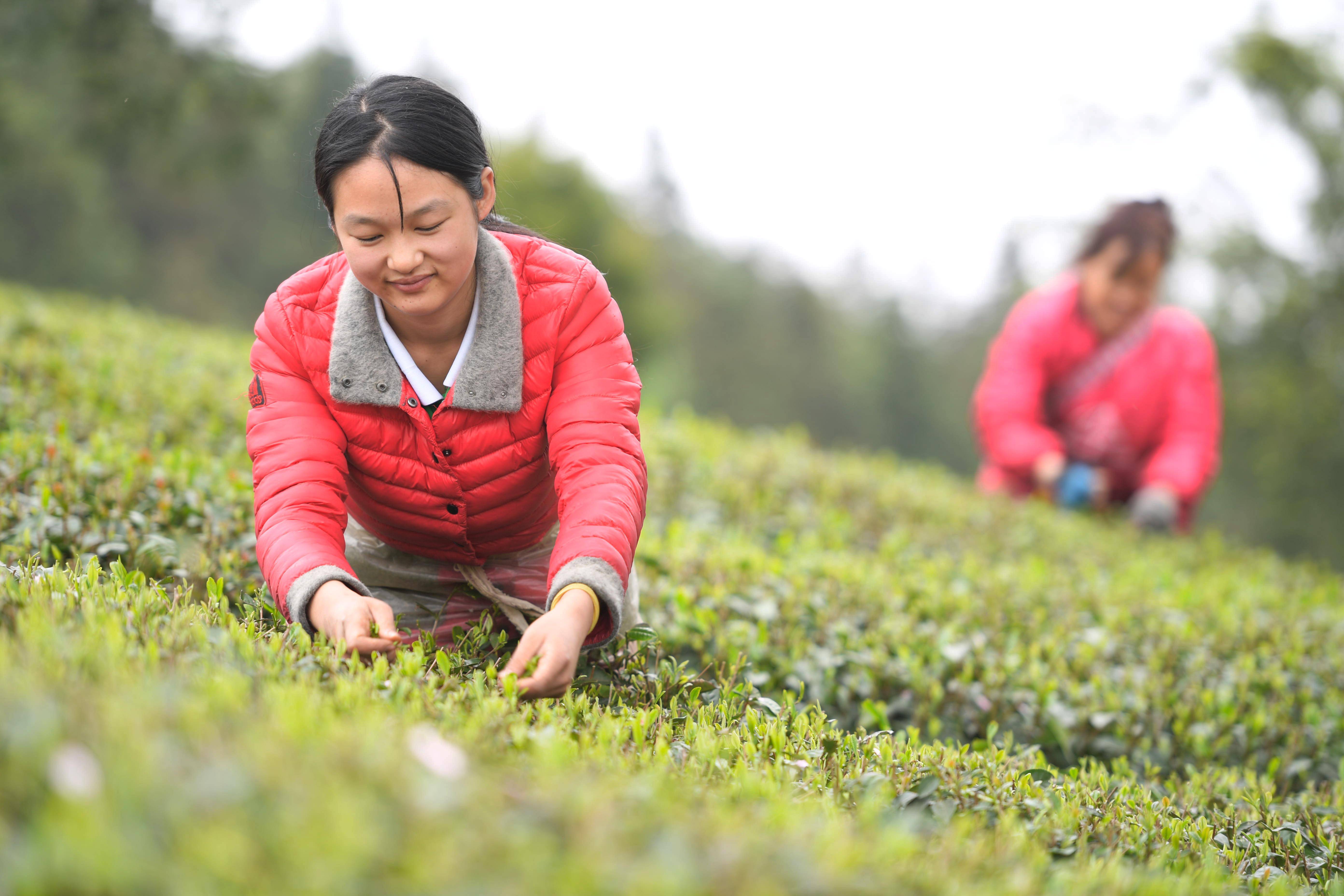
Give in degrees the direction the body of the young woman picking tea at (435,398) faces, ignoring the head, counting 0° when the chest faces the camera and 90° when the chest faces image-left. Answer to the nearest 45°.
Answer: approximately 0°

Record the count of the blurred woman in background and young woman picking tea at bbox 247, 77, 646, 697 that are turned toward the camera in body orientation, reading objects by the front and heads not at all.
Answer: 2

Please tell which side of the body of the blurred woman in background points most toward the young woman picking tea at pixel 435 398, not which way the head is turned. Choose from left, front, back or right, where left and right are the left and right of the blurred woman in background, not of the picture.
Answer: front

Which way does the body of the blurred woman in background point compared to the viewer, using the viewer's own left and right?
facing the viewer

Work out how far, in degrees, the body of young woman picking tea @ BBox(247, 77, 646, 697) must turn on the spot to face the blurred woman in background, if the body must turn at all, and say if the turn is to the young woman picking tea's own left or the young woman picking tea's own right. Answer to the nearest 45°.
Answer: approximately 135° to the young woman picking tea's own left
